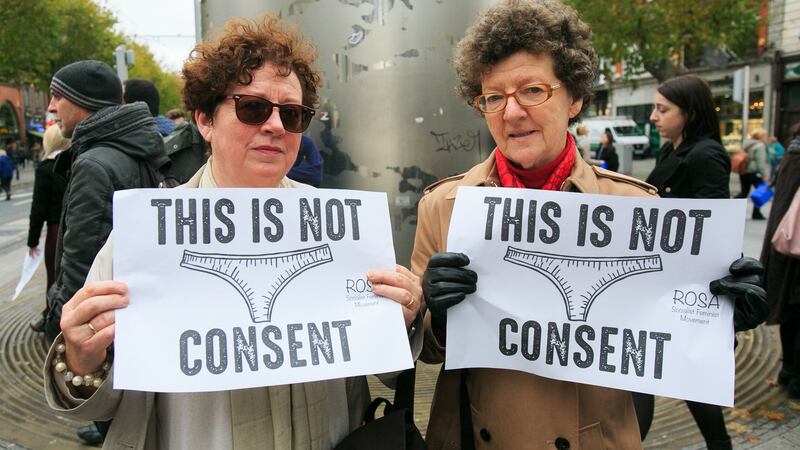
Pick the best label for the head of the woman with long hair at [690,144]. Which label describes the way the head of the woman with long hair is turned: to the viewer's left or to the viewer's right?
to the viewer's left

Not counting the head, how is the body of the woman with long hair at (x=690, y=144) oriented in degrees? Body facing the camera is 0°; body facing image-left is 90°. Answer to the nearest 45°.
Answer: approximately 90°

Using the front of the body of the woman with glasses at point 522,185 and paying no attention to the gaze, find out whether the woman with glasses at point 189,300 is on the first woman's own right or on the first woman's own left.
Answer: on the first woman's own right

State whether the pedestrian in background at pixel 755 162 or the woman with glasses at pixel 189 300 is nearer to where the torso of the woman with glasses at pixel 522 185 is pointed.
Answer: the woman with glasses

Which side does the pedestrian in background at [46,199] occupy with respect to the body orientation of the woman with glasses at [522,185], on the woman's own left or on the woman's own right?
on the woman's own right
